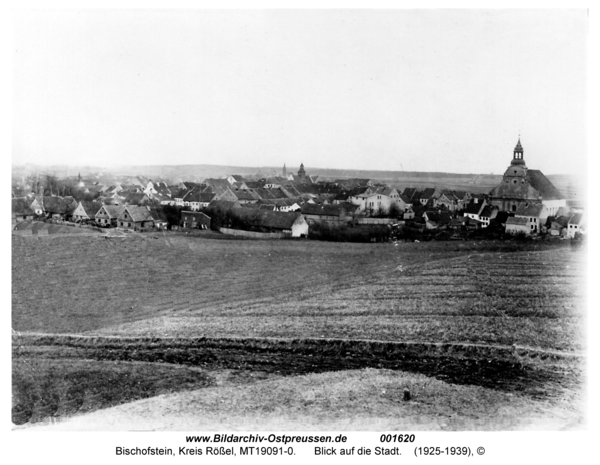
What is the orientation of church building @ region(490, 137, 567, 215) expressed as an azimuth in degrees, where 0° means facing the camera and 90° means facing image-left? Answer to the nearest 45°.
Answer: approximately 45°

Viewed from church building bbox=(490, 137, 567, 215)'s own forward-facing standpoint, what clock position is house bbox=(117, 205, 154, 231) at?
The house is roughly at 1 o'clock from the church building.

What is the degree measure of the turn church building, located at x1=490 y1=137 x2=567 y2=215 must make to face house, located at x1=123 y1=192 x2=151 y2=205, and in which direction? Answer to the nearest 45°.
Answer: approximately 45° to its right

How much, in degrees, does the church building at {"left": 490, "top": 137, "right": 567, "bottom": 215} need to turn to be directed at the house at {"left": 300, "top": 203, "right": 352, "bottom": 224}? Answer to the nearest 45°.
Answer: approximately 45° to its right

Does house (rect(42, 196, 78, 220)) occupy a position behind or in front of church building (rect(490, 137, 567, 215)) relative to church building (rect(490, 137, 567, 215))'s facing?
in front

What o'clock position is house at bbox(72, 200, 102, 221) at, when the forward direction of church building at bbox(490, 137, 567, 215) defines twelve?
The house is roughly at 1 o'clock from the church building.

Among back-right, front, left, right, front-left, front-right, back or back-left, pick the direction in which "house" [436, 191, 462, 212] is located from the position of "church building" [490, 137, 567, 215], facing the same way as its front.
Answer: front-right

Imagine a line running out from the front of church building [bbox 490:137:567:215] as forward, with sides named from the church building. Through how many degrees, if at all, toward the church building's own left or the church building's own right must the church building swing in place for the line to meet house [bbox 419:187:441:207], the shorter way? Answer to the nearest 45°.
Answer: approximately 45° to the church building's own right

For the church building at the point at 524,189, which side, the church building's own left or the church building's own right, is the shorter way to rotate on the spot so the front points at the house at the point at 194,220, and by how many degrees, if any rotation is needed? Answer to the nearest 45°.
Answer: approximately 45° to the church building's own right
